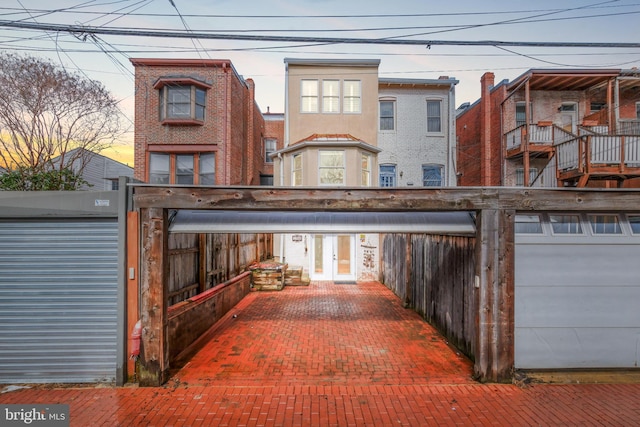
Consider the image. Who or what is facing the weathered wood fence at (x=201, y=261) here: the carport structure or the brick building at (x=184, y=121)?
the brick building

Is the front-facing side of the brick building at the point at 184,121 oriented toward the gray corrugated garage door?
yes

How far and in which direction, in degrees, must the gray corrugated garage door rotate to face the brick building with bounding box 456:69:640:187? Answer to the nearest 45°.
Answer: approximately 90° to its left

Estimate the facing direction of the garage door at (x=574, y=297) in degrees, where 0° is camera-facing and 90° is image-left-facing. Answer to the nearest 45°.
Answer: approximately 0°

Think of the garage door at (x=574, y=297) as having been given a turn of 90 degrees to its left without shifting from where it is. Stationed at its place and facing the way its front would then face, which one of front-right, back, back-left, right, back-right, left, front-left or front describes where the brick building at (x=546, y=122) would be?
left

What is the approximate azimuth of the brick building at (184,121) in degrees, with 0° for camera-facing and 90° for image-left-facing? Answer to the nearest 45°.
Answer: approximately 0°
